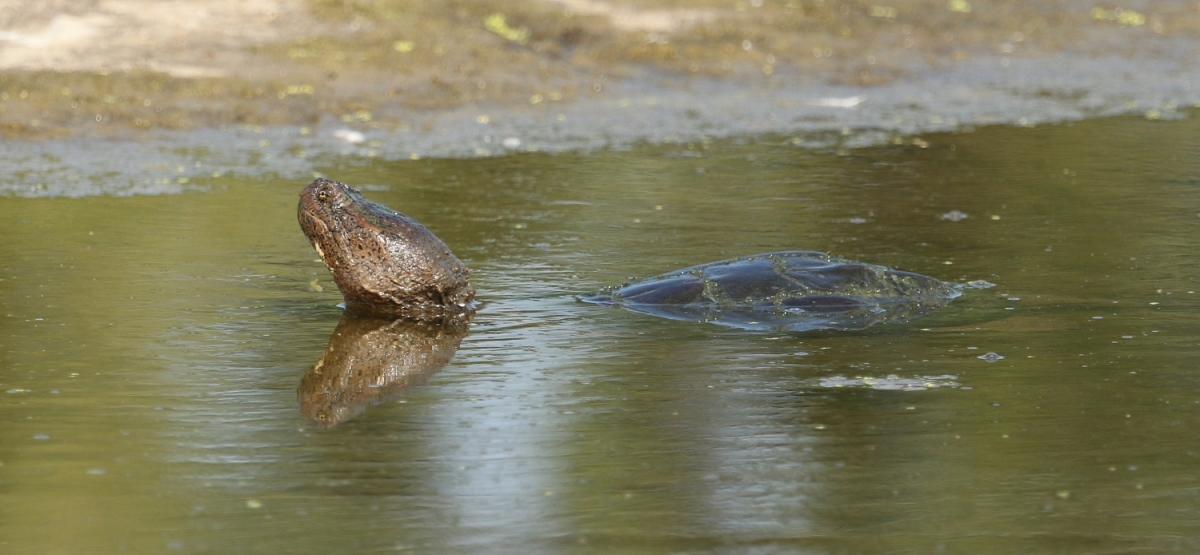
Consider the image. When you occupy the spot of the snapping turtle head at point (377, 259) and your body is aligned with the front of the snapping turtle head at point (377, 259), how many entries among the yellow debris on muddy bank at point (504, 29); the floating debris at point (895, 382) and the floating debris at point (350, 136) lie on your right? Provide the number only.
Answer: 2

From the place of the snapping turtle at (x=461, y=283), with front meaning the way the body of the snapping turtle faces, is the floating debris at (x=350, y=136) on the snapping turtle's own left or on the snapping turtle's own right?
on the snapping turtle's own right

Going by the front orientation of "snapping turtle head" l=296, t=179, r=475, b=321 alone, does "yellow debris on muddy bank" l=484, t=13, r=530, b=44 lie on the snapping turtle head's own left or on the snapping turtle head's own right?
on the snapping turtle head's own right

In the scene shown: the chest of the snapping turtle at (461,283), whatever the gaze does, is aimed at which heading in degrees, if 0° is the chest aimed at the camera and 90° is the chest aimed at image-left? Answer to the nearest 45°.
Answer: approximately 90°

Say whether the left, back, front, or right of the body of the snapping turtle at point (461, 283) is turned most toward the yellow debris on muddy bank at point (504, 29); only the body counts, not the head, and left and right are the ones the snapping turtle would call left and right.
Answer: right

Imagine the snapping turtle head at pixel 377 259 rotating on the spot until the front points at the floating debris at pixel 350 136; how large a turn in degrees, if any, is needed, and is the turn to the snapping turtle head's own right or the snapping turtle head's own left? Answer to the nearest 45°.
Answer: approximately 90° to the snapping turtle head's own right

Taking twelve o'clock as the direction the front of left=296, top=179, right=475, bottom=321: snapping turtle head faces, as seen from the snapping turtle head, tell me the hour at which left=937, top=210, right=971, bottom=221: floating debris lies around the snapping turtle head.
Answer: The floating debris is roughly at 5 o'clock from the snapping turtle head.

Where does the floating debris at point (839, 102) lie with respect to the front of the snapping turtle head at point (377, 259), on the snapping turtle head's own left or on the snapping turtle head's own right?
on the snapping turtle head's own right

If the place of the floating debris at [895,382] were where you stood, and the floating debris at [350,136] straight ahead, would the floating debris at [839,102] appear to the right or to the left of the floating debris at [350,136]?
right

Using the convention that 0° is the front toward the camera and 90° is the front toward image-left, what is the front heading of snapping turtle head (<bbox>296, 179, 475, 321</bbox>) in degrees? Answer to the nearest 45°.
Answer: approximately 90°
